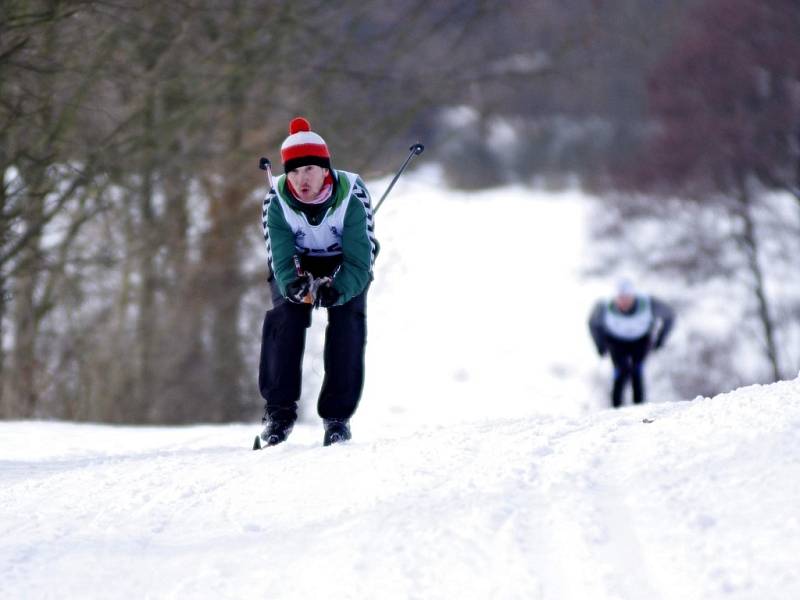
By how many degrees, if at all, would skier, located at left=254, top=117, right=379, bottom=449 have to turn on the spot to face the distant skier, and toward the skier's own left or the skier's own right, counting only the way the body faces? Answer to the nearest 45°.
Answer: approximately 135° to the skier's own left

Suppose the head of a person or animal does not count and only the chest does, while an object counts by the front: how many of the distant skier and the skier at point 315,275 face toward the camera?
2

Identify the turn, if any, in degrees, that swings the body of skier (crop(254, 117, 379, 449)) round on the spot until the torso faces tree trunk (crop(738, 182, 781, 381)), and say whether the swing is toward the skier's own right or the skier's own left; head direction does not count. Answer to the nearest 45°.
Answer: approximately 135° to the skier's own left

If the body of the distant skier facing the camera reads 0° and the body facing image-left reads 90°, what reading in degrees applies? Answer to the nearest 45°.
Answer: approximately 0°

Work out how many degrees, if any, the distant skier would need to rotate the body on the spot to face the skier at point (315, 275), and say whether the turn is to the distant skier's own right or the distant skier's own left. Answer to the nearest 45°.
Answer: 0° — they already face them
